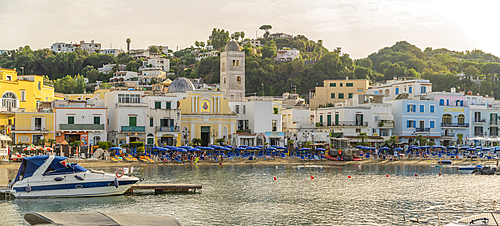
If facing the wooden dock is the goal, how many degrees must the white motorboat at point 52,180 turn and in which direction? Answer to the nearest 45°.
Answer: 0° — it already faces it

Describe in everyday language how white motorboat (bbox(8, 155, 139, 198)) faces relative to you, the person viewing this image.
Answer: facing to the right of the viewer
